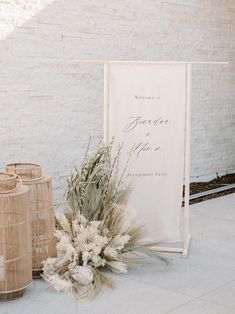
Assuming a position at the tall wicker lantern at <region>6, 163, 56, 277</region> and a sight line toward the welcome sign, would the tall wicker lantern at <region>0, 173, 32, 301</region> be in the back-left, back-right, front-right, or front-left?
back-right

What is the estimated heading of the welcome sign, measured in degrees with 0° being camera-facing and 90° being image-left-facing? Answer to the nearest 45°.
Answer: approximately 0°

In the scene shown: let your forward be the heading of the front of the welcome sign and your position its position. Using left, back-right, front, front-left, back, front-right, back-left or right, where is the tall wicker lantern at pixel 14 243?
front-right
